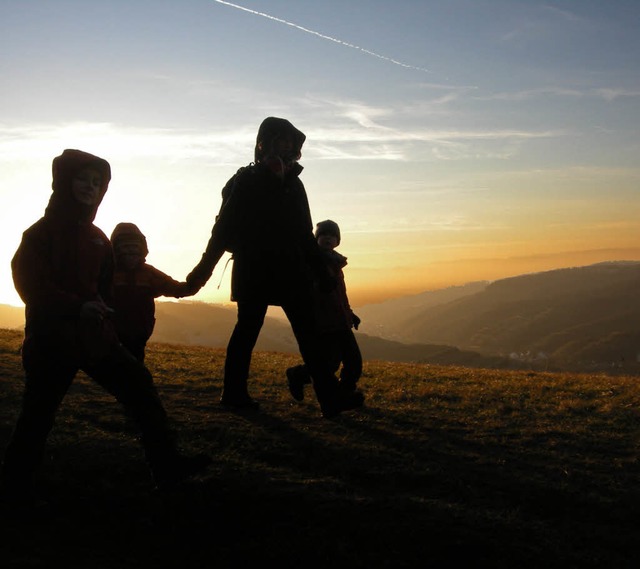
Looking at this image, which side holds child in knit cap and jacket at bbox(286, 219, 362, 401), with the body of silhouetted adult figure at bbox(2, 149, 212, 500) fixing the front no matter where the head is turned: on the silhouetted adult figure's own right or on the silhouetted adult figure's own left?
on the silhouetted adult figure's own left

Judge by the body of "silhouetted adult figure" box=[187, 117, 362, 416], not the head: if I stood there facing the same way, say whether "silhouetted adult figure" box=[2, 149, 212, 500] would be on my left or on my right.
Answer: on my right

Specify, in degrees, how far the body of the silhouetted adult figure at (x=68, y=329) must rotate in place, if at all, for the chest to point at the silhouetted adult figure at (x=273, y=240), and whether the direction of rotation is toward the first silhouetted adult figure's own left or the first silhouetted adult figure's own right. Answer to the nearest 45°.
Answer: approximately 90° to the first silhouetted adult figure's own left

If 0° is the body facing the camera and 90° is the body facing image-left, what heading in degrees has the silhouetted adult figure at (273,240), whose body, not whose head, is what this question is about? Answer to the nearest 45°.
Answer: approximately 315°

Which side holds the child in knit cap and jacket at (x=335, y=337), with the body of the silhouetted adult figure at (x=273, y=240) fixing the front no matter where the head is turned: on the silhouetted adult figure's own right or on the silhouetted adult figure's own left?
on the silhouetted adult figure's own left

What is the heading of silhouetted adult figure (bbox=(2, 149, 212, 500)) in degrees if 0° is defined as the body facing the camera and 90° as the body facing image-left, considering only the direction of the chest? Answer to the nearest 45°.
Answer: approximately 315°

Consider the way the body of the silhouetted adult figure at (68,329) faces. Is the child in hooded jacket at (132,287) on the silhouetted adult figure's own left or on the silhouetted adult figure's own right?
on the silhouetted adult figure's own left
